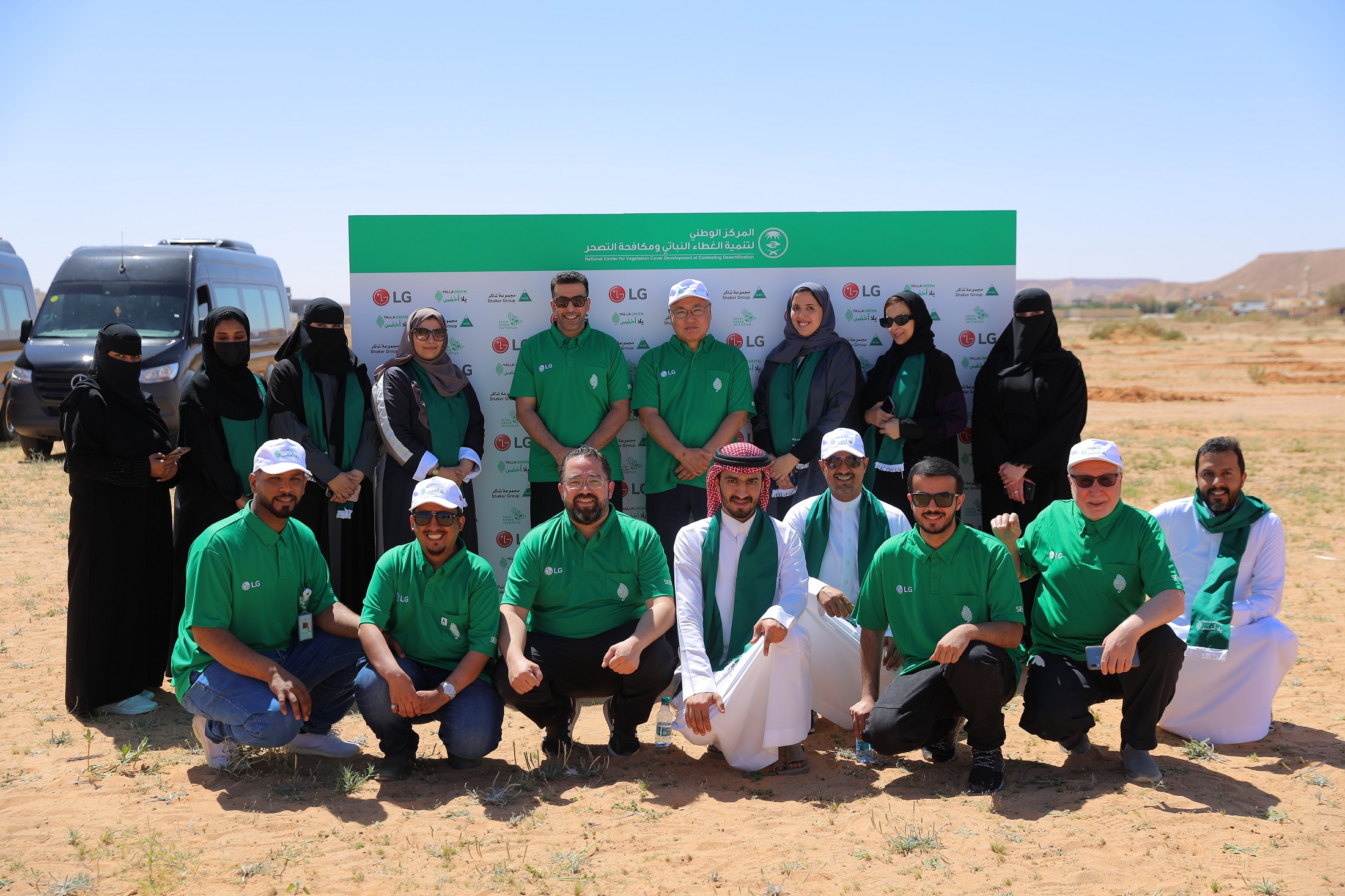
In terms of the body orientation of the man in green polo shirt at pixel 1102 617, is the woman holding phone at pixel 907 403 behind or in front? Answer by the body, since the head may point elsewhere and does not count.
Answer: behind

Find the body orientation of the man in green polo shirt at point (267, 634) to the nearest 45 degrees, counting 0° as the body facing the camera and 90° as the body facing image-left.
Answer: approximately 315°

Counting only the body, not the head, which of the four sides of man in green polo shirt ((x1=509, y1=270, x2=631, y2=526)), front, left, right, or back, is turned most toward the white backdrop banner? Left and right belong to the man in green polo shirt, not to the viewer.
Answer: back

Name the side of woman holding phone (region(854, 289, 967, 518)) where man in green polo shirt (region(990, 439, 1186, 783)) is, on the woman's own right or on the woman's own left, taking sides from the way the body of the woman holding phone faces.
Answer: on the woman's own left

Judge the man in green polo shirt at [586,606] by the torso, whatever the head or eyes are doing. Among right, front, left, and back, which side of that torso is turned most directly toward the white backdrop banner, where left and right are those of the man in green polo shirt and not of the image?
back

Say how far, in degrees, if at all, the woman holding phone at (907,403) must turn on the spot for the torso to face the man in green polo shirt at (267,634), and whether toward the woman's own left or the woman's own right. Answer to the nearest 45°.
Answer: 0° — they already face them

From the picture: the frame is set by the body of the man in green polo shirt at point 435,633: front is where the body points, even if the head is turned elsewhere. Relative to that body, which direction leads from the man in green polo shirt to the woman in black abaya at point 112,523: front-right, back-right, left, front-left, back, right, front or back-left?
back-right

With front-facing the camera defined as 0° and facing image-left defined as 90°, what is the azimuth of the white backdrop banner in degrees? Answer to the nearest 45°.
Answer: approximately 0°
